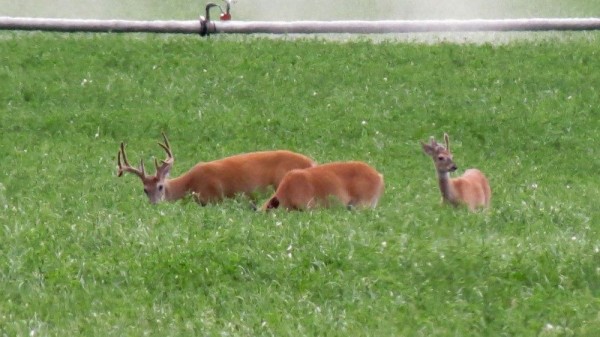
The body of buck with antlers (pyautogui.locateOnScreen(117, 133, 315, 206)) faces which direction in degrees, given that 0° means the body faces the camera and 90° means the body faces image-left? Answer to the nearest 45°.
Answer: approximately 90°

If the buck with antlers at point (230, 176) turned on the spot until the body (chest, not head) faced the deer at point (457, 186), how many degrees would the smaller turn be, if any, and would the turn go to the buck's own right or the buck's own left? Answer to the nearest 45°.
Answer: approximately 180°

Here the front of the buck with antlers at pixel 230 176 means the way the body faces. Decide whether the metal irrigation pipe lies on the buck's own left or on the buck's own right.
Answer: on the buck's own right

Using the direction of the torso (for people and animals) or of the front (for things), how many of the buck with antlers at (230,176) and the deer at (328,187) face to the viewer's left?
2

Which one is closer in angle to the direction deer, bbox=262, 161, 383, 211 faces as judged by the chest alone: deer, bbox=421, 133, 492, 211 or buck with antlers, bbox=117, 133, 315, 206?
the buck with antlers

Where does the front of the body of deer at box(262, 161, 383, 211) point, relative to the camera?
to the viewer's left

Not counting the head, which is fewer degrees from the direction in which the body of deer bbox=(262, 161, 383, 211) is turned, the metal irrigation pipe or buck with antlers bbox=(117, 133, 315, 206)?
the buck with antlers
